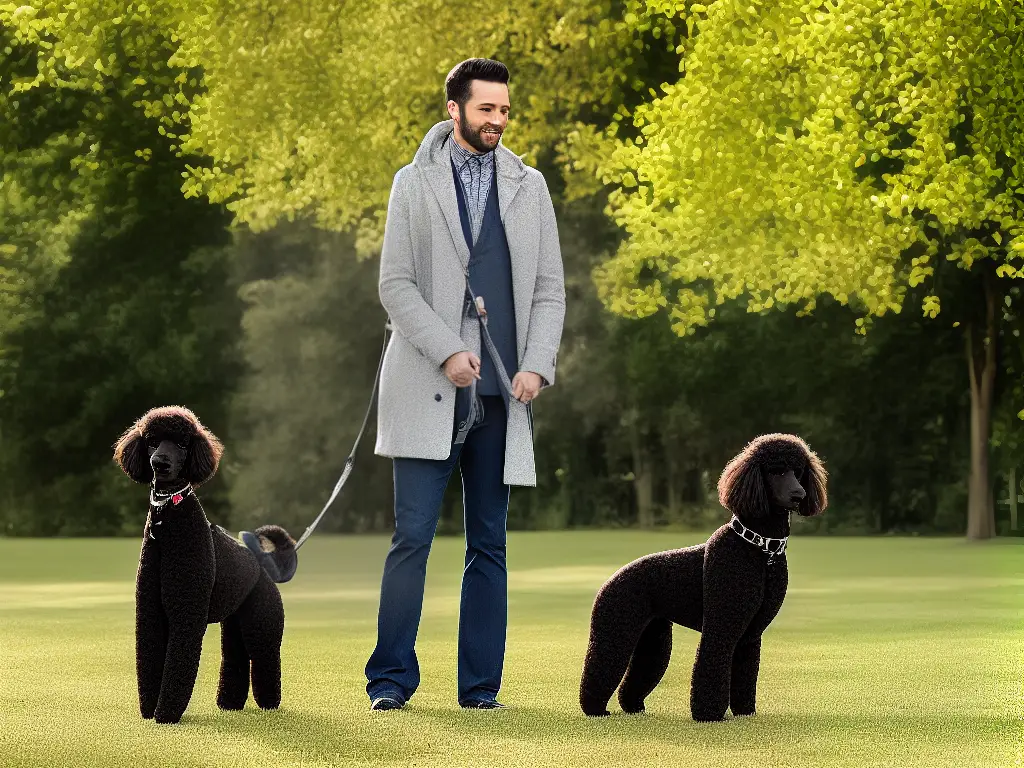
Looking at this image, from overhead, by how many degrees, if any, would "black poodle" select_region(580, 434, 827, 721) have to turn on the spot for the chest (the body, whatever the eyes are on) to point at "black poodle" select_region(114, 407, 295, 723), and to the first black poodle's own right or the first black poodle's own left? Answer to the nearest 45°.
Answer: approximately 135° to the first black poodle's own right

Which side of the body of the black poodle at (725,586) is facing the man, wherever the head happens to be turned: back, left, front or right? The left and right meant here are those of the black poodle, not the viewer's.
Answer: back

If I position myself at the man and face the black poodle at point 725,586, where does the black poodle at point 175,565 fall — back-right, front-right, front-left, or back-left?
back-right

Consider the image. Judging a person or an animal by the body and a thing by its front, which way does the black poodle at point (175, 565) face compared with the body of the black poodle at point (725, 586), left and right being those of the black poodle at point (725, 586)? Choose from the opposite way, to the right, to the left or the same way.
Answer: to the right

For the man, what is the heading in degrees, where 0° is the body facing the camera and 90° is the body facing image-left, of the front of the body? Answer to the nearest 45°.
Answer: approximately 315°

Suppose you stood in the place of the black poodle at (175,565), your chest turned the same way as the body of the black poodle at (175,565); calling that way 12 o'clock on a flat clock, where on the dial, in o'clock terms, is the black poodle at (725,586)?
the black poodle at (725,586) is roughly at 8 o'clock from the black poodle at (175,565).

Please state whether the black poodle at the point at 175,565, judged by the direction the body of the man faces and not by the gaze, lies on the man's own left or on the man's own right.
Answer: on the man's own right
